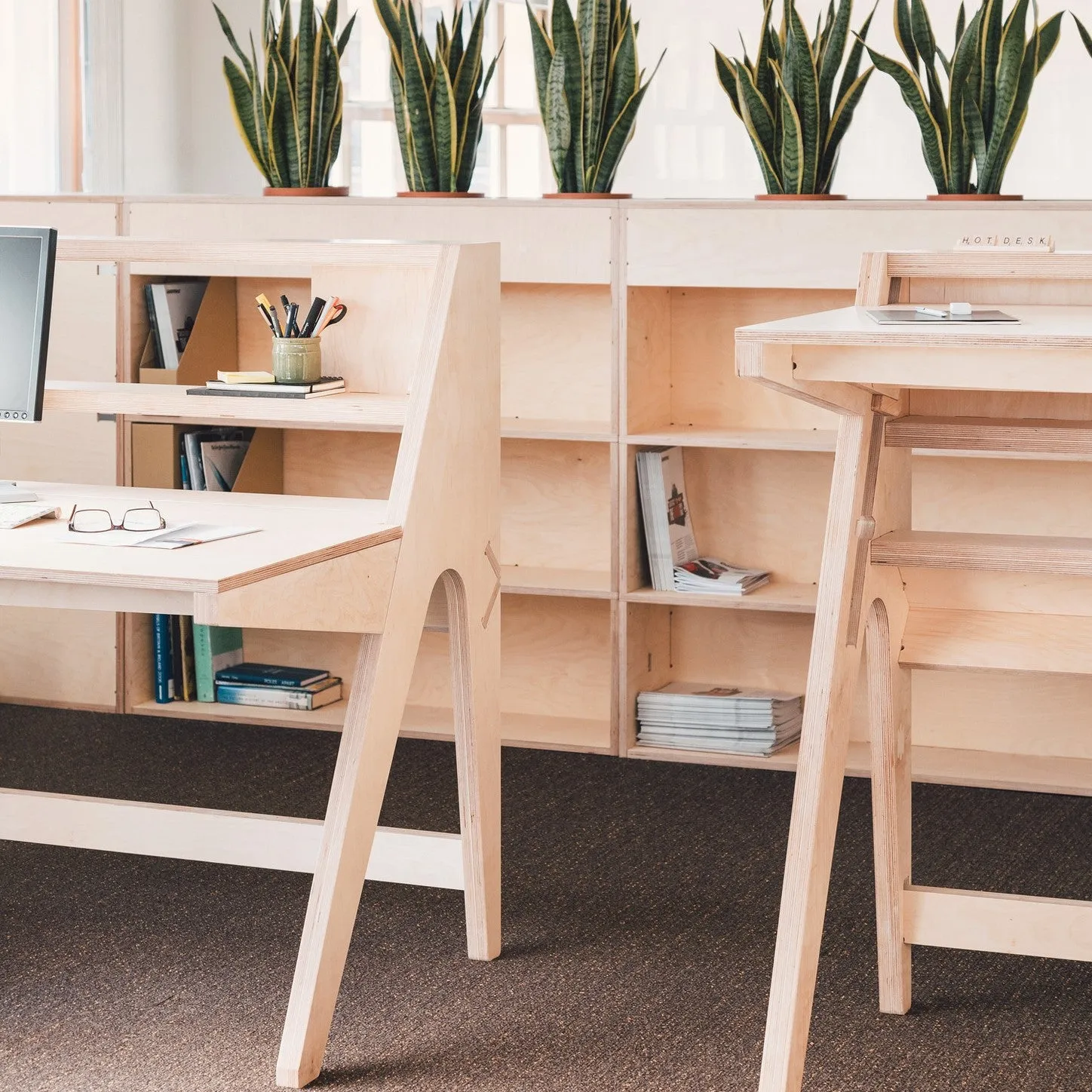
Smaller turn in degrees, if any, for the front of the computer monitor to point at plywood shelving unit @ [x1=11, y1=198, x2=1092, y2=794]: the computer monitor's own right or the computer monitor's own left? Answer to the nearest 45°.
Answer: approximately 180°

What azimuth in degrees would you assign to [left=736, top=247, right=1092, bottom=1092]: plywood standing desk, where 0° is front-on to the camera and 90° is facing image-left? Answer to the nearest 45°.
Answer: approximately 0°

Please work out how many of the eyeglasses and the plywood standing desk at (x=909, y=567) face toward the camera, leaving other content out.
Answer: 2

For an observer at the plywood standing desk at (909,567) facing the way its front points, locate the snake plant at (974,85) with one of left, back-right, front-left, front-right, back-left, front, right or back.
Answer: back
